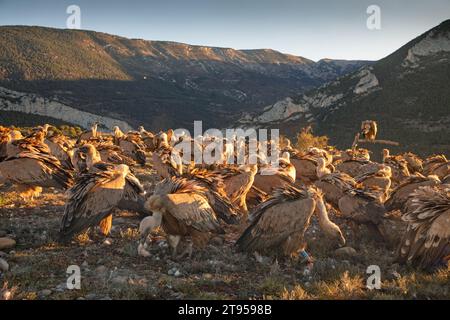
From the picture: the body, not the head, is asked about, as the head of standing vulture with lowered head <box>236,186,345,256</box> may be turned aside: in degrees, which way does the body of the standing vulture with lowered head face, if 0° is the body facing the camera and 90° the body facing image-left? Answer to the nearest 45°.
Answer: approximately 270°

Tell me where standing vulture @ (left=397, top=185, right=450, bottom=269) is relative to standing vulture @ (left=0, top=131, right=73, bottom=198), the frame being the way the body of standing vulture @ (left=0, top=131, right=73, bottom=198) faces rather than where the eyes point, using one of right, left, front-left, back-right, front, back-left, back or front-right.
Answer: back-left

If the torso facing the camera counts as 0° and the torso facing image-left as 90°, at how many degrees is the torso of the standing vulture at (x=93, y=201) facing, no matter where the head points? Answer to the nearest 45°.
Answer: approximately 270°

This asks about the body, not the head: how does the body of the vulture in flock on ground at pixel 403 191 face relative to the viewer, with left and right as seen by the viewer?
facing to the right of the viewer

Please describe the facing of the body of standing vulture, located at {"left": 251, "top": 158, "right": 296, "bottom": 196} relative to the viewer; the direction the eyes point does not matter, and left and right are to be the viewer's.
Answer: facing to the right of the viewer

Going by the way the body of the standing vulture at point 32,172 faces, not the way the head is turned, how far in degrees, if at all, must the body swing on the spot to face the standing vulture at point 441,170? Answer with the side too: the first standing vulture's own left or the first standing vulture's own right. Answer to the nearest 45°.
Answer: approximately 180°

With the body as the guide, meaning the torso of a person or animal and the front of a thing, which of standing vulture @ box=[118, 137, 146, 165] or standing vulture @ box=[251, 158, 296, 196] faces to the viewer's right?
standing vulture @ box=[251, 158, 296, 196]
